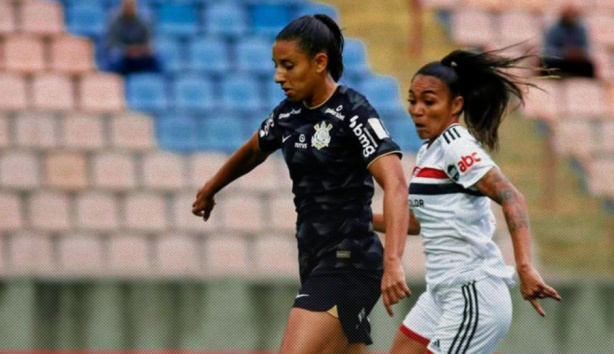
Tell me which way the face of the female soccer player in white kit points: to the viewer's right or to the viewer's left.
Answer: to the viewer's left

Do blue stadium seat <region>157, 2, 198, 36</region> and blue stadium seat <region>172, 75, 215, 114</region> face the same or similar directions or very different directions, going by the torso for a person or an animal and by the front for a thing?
same or similar directions

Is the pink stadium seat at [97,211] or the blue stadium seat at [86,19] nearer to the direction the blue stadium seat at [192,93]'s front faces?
the pink stadium seat

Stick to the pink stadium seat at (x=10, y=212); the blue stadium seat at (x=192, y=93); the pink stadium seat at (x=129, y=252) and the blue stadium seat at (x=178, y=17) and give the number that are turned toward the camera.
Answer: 4

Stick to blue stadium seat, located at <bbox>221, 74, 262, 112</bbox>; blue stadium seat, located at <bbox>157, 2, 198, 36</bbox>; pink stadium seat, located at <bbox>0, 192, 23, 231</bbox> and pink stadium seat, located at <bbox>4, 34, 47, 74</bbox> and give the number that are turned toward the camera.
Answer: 4

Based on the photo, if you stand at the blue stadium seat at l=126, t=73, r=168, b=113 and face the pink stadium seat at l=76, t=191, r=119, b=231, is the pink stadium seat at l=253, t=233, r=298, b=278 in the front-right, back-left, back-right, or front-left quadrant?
front-left

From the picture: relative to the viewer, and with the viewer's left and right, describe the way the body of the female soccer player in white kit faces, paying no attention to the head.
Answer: facing the viewer and to the left of the viewer

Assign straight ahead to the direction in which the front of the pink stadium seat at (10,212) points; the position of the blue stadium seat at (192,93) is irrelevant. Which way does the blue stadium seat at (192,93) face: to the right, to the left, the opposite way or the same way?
the same way

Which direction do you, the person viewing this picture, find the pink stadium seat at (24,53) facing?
facing the viewer

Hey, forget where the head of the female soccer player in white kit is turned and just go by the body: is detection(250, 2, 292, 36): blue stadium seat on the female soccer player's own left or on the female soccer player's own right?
on the female soccer player's own right

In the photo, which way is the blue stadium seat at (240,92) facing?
toward the camera

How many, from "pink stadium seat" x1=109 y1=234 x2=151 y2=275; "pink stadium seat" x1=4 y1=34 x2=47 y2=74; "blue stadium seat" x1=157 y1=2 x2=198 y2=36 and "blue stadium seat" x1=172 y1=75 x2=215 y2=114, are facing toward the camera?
4

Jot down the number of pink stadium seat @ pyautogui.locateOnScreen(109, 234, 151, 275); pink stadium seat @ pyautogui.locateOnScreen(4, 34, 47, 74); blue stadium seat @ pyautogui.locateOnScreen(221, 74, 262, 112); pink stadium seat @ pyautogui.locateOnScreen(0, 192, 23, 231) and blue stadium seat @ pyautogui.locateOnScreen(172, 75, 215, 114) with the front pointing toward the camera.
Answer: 5

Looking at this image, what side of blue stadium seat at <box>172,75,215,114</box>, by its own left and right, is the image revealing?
front

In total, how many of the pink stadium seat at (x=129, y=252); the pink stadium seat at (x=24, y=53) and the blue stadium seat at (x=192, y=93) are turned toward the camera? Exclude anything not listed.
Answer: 3

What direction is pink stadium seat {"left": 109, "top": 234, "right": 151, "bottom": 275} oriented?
toward the camera
